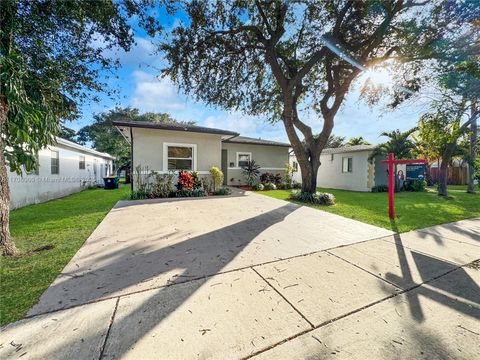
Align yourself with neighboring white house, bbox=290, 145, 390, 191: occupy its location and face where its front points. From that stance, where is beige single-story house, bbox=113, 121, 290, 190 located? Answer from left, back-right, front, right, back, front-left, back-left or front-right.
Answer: right

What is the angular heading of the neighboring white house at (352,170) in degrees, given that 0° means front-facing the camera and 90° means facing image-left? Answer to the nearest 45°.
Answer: approximately 315°

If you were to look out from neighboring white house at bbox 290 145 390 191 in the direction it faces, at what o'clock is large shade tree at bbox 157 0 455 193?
The large shade tree is roughly at 2 o'clock from the neighboring white house.

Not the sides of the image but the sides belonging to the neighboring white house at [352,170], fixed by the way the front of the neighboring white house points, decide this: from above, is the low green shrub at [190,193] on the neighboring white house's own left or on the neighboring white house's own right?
on the neighboring white house's own right

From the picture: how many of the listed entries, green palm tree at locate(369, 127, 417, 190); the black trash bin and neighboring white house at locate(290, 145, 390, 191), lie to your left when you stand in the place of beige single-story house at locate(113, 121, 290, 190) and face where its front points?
2

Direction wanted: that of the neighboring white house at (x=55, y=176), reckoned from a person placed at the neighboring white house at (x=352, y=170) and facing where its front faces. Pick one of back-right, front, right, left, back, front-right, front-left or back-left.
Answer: right

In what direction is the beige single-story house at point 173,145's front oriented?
toward the camera

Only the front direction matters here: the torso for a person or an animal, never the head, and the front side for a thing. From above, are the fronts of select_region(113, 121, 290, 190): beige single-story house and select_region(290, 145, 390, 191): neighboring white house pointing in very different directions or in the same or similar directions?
same or similar directions

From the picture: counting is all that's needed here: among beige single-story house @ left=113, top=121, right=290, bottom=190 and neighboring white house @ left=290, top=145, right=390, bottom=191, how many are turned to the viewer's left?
0

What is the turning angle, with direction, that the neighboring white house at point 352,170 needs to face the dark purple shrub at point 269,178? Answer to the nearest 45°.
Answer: approximately 90° to its right
